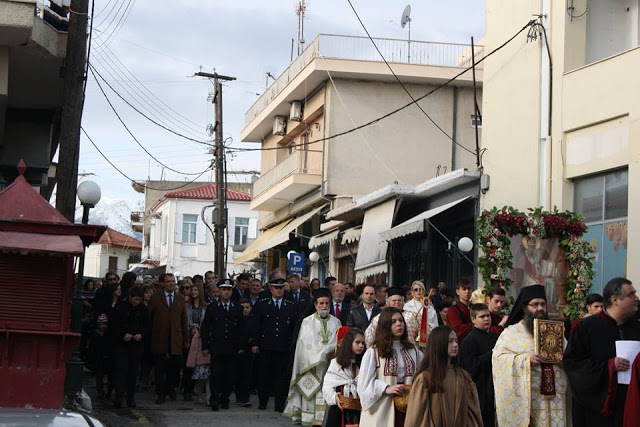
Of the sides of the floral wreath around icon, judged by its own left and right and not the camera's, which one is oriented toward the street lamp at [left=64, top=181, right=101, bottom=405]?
right

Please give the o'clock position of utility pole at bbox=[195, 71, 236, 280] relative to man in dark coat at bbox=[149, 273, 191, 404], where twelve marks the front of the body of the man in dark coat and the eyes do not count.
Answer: The utility pole is roughly at 6 o'clock from the man in dark coat.

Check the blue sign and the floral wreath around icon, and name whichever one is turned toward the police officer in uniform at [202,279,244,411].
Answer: the blue sign

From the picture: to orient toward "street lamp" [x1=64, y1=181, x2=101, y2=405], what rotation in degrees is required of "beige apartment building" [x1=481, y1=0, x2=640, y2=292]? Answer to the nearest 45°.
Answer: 0° — it already faces it

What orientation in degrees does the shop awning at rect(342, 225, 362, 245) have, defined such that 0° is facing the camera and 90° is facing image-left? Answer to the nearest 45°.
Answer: approximately 45°

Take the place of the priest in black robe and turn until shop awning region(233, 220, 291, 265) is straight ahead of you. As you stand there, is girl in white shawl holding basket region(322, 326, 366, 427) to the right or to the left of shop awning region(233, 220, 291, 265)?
left

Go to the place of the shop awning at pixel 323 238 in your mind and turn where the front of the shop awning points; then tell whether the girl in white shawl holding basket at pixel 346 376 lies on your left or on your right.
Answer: on your left
